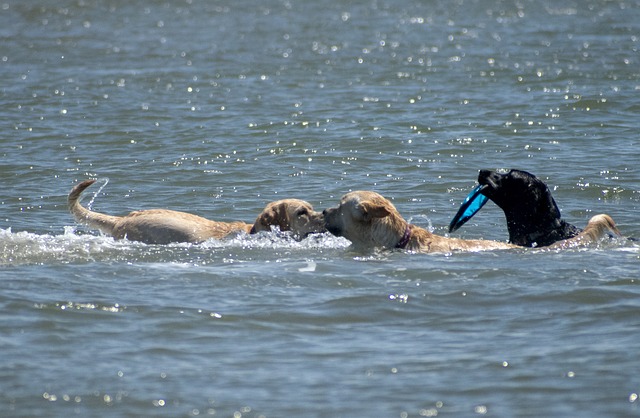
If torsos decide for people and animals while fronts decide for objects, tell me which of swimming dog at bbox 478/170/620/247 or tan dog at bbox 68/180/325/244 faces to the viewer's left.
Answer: the swimming dog

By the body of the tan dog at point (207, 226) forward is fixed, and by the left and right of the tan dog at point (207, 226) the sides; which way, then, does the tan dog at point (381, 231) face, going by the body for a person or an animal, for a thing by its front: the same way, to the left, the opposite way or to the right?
the opposite way

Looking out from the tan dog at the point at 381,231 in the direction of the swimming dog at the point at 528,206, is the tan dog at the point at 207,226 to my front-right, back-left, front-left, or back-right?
back-left

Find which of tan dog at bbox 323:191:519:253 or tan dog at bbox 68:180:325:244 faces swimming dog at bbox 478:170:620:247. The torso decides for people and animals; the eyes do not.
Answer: tan dog at bbox 68:180:325:244

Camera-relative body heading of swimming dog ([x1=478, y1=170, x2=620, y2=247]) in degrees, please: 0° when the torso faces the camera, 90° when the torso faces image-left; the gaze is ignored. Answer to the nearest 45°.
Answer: approximately 90°

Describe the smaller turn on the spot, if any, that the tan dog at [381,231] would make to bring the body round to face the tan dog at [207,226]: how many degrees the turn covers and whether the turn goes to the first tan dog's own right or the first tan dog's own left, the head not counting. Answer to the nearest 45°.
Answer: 0° — it already faces it

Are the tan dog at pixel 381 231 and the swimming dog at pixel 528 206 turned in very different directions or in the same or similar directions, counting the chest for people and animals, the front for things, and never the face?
same or similar directions

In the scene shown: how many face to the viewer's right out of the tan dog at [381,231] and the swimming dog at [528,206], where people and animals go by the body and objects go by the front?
0

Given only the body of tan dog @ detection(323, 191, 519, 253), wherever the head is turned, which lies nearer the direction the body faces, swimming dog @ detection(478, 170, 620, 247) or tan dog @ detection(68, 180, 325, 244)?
the tan dog

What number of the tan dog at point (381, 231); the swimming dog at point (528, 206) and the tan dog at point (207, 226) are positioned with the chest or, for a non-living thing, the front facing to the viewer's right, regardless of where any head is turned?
1

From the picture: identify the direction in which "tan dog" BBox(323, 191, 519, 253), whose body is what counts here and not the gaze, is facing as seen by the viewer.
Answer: to the viewer's left

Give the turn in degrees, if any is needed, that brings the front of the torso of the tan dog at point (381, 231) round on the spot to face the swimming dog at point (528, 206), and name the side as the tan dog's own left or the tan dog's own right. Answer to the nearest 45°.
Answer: approximately 180°

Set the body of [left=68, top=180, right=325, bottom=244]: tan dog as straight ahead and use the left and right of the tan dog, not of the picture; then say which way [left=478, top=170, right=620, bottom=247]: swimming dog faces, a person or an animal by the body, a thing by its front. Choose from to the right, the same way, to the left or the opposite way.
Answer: the opposite way

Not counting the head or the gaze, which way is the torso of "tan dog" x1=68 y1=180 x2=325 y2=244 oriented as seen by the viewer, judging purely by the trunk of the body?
to the viewer's right
